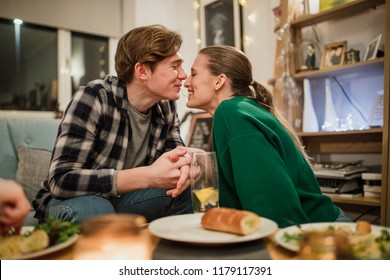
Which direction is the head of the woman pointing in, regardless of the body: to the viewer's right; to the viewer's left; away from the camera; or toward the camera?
to the viewer's left

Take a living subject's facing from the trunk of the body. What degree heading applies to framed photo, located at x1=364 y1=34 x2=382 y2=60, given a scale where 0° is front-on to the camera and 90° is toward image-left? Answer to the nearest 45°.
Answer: approximately 45°

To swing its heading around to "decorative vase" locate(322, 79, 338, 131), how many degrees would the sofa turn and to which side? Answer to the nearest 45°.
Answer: approximately 90° to its left

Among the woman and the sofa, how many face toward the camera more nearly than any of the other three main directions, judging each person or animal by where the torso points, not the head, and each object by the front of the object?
1

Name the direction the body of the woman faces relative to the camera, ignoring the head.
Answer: to the viewer's left

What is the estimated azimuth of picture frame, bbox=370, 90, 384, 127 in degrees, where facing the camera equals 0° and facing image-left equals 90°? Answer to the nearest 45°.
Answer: approximately 45°

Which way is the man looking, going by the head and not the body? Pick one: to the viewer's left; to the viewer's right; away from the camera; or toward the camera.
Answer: to the viewer's right

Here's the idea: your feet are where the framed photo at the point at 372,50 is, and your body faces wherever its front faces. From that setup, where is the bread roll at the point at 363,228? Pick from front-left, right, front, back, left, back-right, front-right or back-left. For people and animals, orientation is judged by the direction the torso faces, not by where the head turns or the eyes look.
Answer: front-left

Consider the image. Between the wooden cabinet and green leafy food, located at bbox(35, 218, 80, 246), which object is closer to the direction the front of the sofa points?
the green leafy food

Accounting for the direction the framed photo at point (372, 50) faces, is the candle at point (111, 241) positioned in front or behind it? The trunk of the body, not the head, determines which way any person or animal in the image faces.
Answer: in front

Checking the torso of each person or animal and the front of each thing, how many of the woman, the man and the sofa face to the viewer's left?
1
